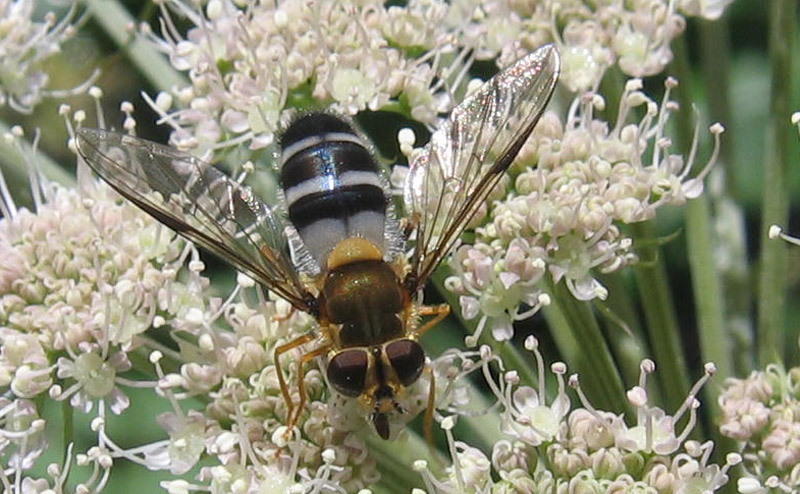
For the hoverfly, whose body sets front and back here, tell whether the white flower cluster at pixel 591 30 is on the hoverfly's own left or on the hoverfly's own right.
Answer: on the hoverfly's own left

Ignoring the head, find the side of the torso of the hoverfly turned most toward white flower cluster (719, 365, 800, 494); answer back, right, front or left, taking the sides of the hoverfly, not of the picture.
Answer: left

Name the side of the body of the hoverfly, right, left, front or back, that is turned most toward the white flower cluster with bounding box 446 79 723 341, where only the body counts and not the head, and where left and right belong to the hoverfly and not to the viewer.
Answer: left

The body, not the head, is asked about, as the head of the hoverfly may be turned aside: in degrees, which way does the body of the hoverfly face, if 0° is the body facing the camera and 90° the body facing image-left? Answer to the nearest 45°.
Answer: approximately 0°

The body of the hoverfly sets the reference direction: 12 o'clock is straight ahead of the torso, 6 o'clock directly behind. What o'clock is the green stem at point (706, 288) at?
The green stem is roughly at 8 o'clock from the hoverfly.
